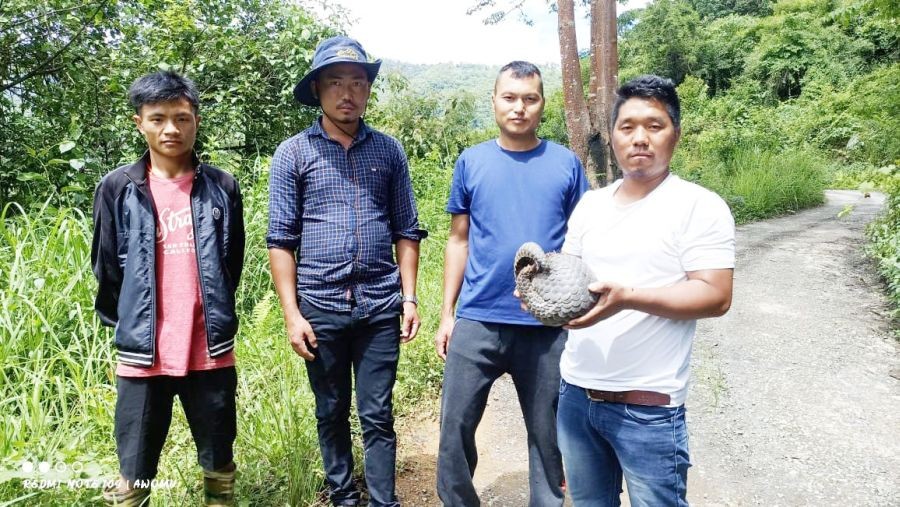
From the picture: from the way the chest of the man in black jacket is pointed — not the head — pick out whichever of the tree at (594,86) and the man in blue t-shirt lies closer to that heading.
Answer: the man in blue t-shirt

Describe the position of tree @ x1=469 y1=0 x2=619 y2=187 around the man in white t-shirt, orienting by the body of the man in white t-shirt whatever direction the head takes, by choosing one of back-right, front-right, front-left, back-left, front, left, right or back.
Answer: back-right

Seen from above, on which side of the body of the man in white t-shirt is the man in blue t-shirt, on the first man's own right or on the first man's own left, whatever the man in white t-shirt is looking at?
on the first man's own right

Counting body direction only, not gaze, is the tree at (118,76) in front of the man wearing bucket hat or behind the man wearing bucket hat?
behind

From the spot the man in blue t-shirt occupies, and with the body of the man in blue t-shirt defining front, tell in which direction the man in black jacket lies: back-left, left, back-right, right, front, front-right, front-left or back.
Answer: right

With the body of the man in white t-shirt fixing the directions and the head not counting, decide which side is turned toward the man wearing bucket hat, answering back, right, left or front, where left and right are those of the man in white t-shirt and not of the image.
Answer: right

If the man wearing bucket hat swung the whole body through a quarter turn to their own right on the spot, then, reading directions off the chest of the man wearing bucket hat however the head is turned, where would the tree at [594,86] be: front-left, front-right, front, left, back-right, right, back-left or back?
back-right

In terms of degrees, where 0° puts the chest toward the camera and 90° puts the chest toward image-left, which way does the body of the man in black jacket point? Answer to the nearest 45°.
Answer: approximately 0°

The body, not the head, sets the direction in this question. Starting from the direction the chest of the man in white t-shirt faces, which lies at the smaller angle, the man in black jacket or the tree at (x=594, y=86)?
the man in black jacket

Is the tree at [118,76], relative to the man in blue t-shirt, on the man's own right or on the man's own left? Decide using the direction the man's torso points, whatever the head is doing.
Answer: on the man's own right

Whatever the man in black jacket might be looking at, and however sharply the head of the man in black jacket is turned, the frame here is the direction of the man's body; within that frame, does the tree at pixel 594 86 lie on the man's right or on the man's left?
on the man's left

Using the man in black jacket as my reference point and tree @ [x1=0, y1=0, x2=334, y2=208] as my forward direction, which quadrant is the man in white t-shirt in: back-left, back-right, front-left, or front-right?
back-right
